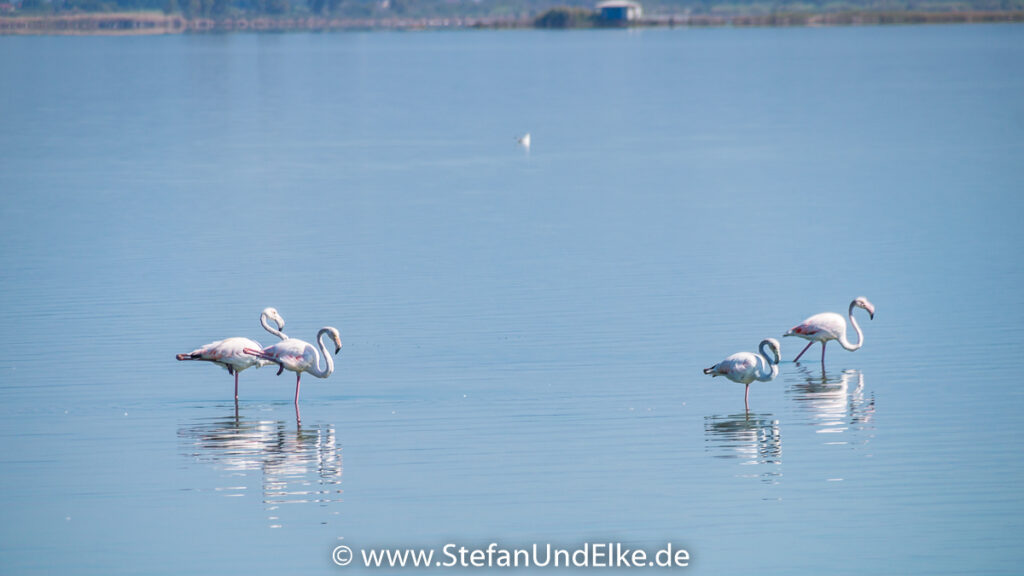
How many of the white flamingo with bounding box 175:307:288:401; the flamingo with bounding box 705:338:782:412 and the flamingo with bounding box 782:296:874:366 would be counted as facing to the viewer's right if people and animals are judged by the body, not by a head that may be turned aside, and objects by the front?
3

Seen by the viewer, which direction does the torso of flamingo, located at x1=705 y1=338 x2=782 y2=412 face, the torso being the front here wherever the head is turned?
to the viewer's right

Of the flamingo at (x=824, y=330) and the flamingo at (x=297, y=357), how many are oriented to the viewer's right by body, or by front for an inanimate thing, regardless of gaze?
2

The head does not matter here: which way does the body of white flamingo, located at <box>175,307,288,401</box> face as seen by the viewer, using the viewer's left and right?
facing to the right of the viewer

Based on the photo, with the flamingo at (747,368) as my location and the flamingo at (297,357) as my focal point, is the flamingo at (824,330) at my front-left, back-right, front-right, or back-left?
back-right

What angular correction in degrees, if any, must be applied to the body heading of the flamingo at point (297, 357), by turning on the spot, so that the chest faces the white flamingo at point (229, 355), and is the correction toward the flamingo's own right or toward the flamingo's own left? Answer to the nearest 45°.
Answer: approximately 180°

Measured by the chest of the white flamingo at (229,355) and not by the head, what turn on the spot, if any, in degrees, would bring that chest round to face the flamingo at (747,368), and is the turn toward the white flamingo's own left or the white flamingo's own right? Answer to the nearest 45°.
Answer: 0° — it already faces it

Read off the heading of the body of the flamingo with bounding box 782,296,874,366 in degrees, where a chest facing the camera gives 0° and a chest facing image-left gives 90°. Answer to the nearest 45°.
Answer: approximately 270°

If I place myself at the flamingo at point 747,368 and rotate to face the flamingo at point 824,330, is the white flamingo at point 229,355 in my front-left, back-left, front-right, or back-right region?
back-left

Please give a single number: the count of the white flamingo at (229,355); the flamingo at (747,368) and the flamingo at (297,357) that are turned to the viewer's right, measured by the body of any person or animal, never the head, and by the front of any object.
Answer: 3

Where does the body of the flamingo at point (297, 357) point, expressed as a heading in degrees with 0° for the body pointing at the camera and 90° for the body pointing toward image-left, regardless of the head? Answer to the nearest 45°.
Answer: approximately 270°

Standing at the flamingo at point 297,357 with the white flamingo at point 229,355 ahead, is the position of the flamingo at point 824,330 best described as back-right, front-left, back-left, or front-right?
back-right

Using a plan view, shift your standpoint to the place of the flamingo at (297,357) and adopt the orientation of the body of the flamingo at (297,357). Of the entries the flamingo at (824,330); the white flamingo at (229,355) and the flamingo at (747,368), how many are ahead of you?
2
